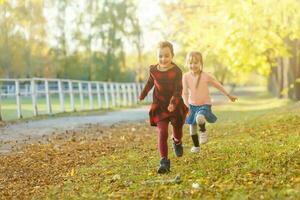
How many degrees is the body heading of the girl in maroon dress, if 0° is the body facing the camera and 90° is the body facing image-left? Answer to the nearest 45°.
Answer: approximately 0°
